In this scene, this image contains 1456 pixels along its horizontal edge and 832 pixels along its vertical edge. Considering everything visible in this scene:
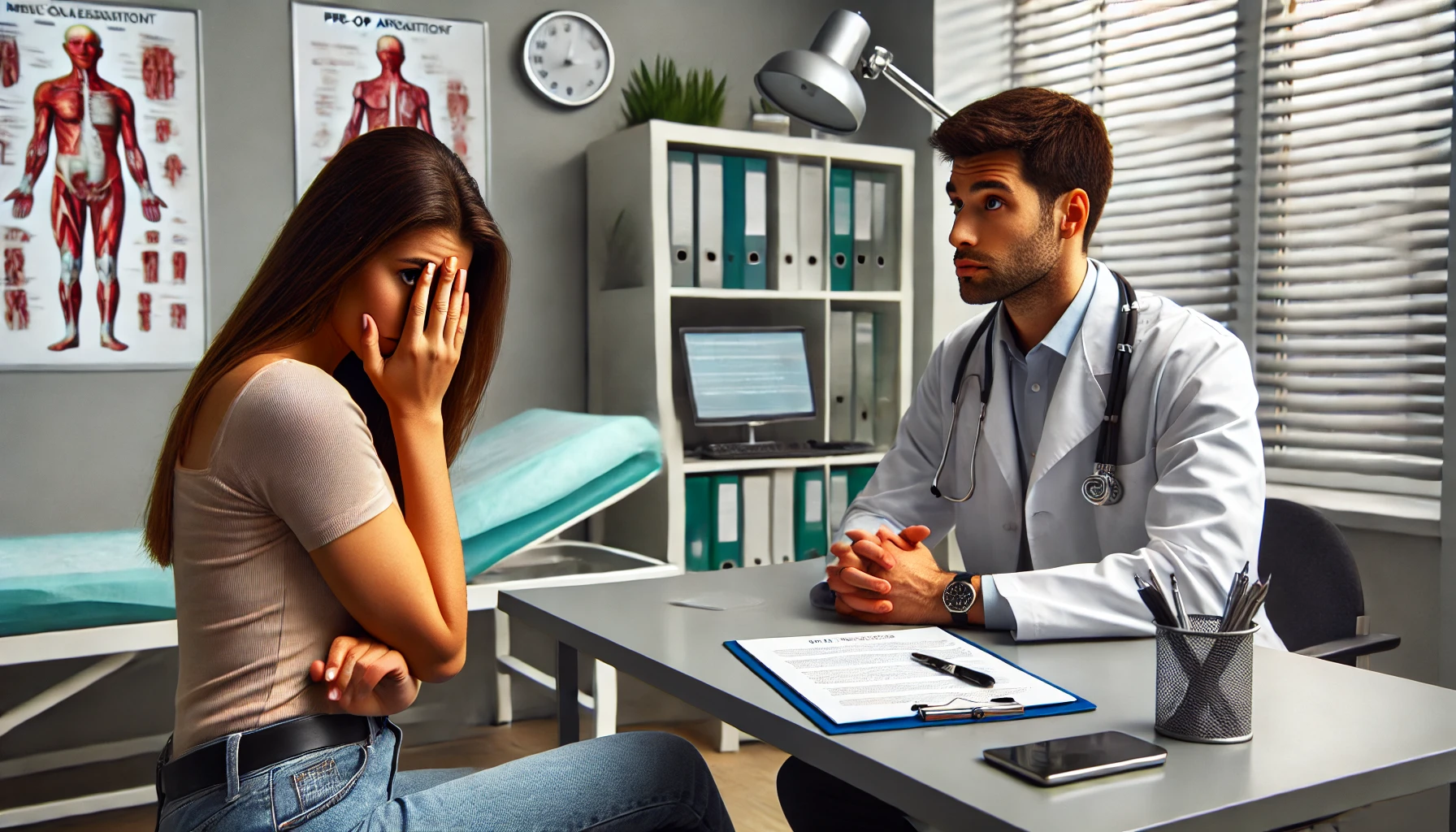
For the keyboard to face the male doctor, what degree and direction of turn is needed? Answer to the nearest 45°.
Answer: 0° — it already faces them

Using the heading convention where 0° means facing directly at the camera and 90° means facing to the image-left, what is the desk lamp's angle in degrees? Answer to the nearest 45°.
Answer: approximately 45°

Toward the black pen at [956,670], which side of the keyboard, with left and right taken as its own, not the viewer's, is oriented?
front

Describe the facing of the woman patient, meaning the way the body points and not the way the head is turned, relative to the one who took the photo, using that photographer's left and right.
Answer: facing to the right of the viewer

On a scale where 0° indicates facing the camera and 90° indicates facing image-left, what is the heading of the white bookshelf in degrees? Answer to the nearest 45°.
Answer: approximately 315°

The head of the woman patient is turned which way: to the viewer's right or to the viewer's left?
to the viewer's right

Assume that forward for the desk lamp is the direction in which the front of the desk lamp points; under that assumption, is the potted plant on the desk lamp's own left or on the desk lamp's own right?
on the desk lamp's own right

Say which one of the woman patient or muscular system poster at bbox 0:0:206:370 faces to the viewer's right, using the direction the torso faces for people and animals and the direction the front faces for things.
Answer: the woman patient

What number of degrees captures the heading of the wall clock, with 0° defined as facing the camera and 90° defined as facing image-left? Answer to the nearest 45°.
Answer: approximately 0°

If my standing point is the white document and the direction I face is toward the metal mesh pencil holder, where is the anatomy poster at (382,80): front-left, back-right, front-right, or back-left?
back-left

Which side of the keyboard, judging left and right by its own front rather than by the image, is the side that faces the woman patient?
front

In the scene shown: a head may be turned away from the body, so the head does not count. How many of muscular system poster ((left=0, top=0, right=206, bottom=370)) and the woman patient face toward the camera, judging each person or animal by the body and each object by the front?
1
